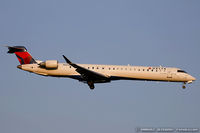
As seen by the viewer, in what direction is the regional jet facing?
to the viewer's right
